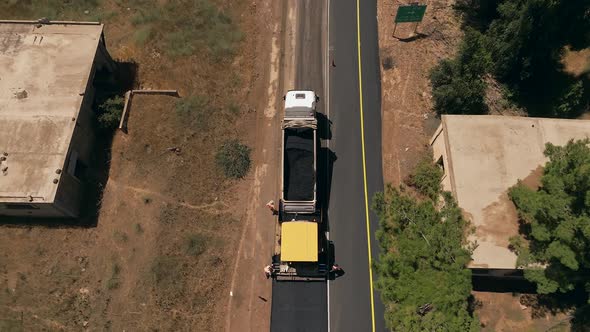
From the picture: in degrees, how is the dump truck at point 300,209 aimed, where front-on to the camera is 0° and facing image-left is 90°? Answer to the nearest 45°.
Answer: approximately 180°

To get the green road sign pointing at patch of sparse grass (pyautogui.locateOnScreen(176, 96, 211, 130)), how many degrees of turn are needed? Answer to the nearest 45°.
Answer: approximately 90° to its right

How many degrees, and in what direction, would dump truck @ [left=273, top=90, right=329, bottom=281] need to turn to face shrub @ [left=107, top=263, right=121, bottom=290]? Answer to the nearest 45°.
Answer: approximately 90° to its left

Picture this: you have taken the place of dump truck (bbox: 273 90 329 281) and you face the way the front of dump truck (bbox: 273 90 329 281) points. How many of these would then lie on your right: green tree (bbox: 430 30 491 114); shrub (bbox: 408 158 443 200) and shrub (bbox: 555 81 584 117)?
3

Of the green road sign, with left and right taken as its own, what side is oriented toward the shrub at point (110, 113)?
right

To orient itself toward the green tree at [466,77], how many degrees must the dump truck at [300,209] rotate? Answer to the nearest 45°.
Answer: approximately 90° to its right

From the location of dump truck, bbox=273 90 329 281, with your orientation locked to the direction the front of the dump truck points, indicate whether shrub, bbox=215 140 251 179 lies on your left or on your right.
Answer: on your left

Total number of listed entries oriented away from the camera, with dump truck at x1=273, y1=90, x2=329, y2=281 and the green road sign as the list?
1

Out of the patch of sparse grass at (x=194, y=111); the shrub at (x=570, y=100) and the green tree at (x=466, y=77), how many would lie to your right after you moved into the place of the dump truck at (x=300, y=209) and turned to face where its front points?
2

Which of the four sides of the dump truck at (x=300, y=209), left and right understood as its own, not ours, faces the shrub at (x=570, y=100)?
right

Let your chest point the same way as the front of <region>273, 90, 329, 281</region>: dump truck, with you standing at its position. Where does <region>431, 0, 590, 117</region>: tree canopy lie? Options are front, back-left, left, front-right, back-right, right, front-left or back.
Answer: right

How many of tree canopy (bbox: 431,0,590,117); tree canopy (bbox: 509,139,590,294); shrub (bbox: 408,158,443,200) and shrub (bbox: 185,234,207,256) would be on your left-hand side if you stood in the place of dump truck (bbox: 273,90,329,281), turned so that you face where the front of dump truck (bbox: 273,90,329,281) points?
1

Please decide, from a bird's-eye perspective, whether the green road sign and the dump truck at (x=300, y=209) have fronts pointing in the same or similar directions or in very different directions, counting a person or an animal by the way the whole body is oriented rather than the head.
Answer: very different directions

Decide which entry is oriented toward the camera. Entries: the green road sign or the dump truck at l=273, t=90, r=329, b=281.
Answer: the green road sign

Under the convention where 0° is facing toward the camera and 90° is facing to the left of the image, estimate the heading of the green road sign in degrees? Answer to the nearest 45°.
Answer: approximately 0°
